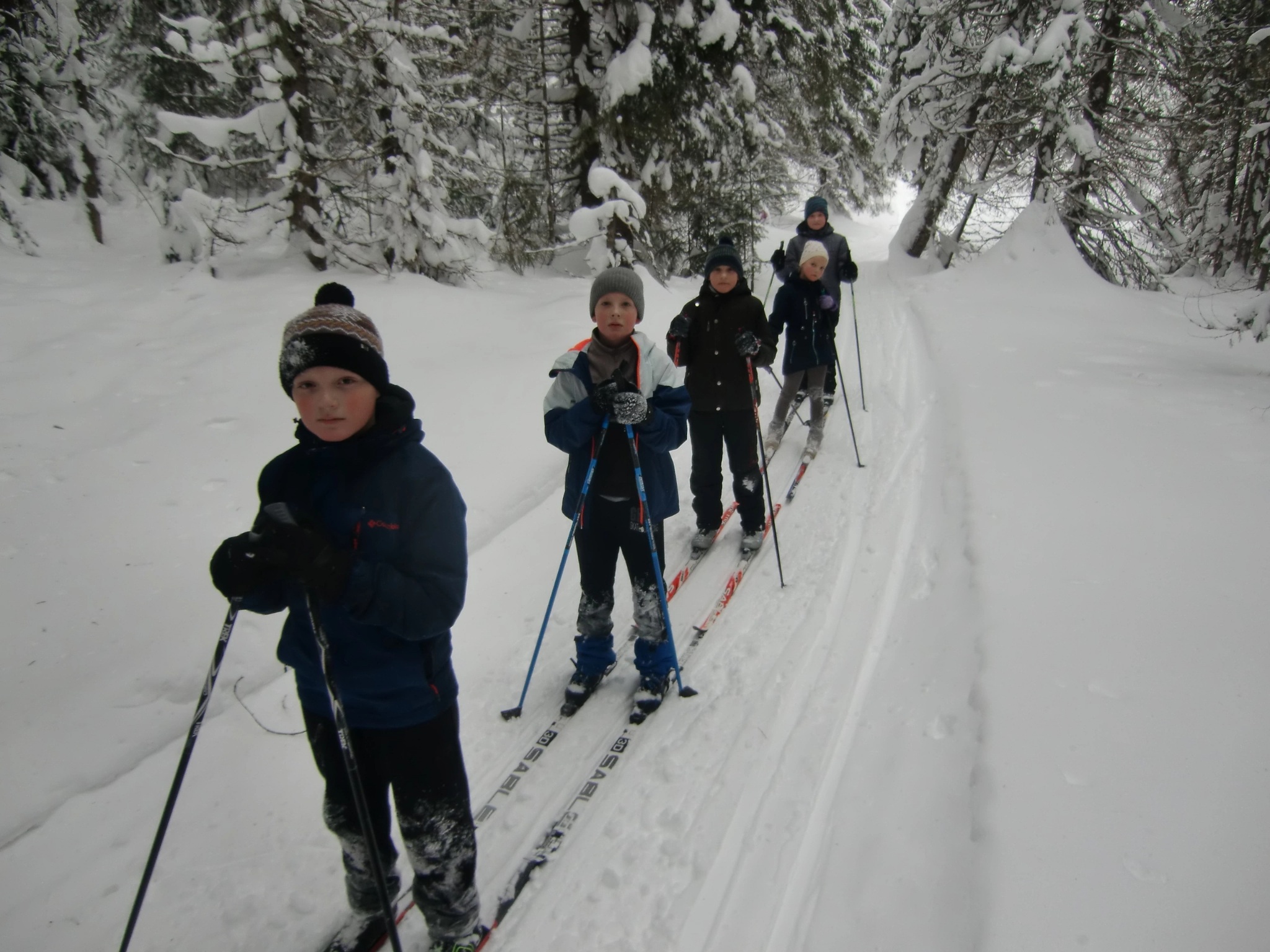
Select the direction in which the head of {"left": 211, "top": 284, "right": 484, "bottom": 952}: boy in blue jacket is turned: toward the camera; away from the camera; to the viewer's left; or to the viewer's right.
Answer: toward the camera

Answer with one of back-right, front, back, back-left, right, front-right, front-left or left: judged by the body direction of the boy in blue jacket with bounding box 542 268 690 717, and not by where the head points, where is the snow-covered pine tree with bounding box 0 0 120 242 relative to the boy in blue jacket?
back-right

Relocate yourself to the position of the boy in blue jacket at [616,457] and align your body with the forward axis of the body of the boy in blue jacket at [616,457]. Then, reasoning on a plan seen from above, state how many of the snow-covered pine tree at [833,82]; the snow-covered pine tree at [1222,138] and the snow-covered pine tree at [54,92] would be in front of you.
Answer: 0

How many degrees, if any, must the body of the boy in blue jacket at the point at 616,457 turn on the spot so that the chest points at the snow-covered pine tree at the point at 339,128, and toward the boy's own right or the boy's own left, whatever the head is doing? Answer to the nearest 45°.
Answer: approximately 135° to the boy's own right

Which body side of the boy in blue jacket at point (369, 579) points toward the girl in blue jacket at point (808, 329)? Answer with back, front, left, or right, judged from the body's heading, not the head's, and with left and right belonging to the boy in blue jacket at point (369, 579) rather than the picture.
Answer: back

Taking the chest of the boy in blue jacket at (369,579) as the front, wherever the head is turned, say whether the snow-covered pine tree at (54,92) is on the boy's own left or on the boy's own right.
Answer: on the boy's own right

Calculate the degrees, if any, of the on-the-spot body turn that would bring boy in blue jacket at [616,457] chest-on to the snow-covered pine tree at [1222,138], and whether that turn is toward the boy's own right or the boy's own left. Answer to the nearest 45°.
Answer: approximately 135° to the boy's own left

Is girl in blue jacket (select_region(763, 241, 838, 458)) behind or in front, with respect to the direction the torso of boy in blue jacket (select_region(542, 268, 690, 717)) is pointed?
behind

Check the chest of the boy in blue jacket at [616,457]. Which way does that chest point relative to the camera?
toward the camera

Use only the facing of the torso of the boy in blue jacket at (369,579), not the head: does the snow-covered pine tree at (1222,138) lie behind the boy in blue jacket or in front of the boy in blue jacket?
behind

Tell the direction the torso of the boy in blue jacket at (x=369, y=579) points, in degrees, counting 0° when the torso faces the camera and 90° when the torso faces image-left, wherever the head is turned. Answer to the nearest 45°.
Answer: approximately 45°

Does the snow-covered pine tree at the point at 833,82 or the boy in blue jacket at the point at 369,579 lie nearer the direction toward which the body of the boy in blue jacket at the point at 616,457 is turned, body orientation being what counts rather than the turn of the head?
the boy in blue jacket

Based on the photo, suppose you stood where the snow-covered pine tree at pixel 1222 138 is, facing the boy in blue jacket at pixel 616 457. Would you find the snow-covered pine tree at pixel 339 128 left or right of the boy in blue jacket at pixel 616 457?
right

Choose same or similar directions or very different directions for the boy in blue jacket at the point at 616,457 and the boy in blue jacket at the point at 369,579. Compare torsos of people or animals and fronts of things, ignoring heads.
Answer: same or similar directions

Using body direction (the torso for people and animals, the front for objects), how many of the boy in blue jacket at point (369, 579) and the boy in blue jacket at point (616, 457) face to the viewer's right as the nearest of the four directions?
0

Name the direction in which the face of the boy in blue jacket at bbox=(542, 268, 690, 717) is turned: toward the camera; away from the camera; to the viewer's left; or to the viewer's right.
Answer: toward the camera

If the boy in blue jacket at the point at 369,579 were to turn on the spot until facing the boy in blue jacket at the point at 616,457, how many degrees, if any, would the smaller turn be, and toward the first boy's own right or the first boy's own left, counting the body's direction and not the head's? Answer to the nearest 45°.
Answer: approximately 180°
